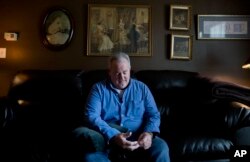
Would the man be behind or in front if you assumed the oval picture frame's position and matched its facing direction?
in front

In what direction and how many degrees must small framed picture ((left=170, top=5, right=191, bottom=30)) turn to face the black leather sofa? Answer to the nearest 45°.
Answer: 0° — it already faces it

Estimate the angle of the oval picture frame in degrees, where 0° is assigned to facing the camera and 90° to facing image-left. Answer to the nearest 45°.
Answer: approximately 0°

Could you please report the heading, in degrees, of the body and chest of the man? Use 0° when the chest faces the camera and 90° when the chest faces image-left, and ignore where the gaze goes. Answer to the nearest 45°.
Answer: approximately 0°

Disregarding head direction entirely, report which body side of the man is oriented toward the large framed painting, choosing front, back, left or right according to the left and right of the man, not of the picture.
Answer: back
